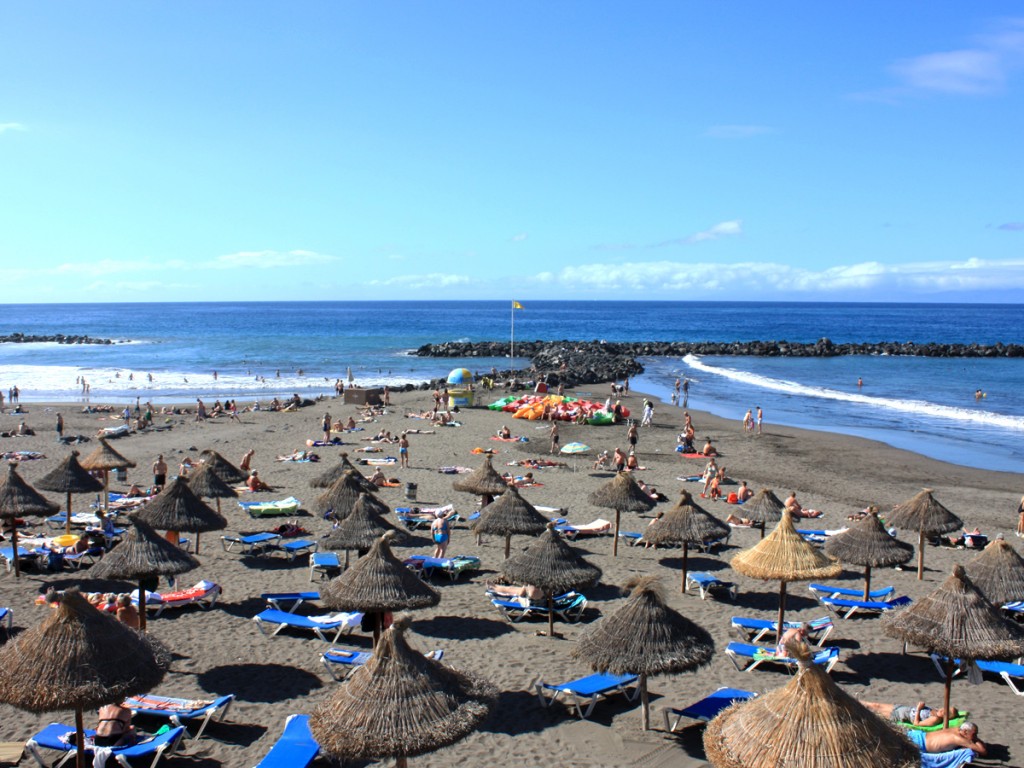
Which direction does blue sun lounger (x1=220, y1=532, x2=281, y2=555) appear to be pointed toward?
to the viewer's left

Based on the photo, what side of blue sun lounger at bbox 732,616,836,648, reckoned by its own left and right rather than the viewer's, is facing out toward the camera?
left

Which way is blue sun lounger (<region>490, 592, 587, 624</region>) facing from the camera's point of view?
to the viewer's left

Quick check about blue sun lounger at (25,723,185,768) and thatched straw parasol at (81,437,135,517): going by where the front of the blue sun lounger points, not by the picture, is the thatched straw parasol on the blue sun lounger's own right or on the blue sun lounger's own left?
on the blue sun lounger's own right

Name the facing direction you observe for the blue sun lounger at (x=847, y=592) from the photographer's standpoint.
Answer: facing to the left of the viewer

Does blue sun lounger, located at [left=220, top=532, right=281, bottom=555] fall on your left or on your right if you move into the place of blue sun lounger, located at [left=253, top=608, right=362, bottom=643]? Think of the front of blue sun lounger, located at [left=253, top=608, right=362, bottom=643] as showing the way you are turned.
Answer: on your right

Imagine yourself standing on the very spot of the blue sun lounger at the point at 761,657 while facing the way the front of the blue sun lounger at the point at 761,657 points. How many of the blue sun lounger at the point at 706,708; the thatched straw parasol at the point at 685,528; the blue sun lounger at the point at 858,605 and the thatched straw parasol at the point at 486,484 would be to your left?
1

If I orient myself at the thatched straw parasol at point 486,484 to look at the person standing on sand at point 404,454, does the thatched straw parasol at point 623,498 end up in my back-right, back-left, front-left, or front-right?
back-right

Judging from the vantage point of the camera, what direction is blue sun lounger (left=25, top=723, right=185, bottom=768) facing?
facing to the left of the viewer

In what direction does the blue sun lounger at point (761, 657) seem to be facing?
to the viewer's left

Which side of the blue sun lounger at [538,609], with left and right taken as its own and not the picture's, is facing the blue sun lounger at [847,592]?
back

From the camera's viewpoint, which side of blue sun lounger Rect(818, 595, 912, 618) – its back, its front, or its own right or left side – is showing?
left

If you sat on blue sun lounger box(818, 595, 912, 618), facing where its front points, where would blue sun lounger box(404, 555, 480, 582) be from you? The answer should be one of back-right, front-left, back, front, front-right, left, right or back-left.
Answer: front
